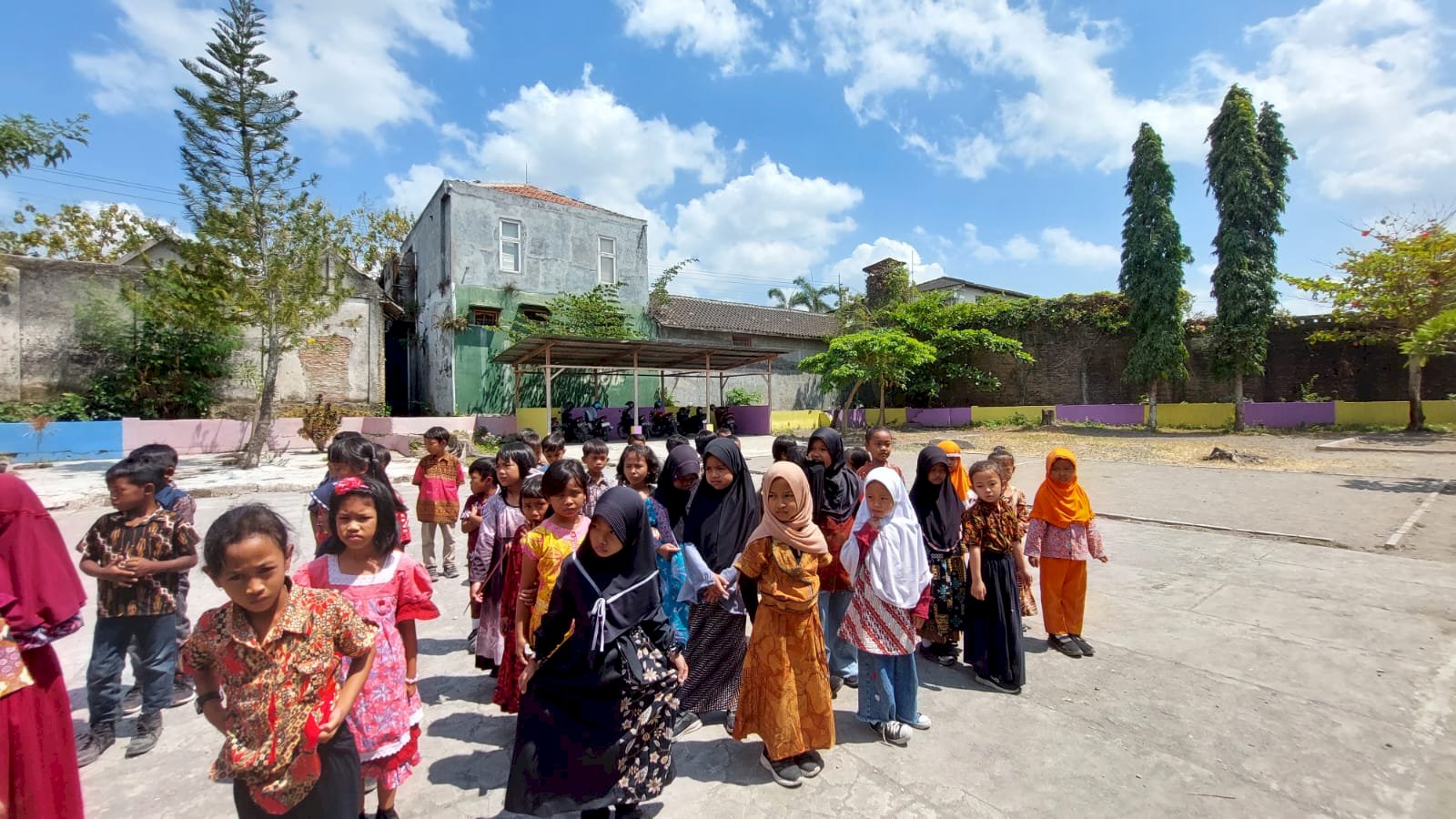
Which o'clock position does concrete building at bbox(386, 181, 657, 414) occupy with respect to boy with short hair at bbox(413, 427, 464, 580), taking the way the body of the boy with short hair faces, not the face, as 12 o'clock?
The concrete building is roughly at 6 o'clock from the boy with short hair.

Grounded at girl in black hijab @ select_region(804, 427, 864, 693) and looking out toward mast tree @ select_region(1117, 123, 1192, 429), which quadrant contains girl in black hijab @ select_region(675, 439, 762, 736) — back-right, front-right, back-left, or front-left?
back-left

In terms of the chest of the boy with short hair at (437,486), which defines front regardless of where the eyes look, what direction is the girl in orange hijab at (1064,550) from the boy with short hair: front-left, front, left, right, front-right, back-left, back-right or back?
front-left

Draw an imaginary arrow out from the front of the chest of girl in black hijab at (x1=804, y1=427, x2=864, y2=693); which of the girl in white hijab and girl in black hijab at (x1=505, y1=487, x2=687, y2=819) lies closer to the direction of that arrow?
the girl in black hijab

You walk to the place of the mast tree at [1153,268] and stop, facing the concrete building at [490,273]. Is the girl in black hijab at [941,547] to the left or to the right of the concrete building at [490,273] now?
left

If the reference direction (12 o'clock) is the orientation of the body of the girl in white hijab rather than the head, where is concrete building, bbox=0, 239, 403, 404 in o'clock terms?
The concrete building is roughly at 4 o'clock from the girl in white hijab.

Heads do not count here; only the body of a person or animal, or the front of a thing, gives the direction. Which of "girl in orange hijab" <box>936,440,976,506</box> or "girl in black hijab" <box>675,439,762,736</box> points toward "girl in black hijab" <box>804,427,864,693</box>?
the girl in orange hijab

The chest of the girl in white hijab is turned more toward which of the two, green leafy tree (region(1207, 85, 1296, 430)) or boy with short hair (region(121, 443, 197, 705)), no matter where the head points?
the boy with short hair

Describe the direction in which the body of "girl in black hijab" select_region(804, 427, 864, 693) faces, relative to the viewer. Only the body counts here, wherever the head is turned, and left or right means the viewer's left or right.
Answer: facing the viewer and to the left of the viewer

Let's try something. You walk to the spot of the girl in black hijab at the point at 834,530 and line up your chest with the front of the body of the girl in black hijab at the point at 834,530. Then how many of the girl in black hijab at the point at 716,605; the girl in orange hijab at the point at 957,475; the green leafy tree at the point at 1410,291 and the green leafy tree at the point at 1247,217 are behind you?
3

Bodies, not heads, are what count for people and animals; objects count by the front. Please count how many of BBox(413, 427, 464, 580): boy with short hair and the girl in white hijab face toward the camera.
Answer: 2
